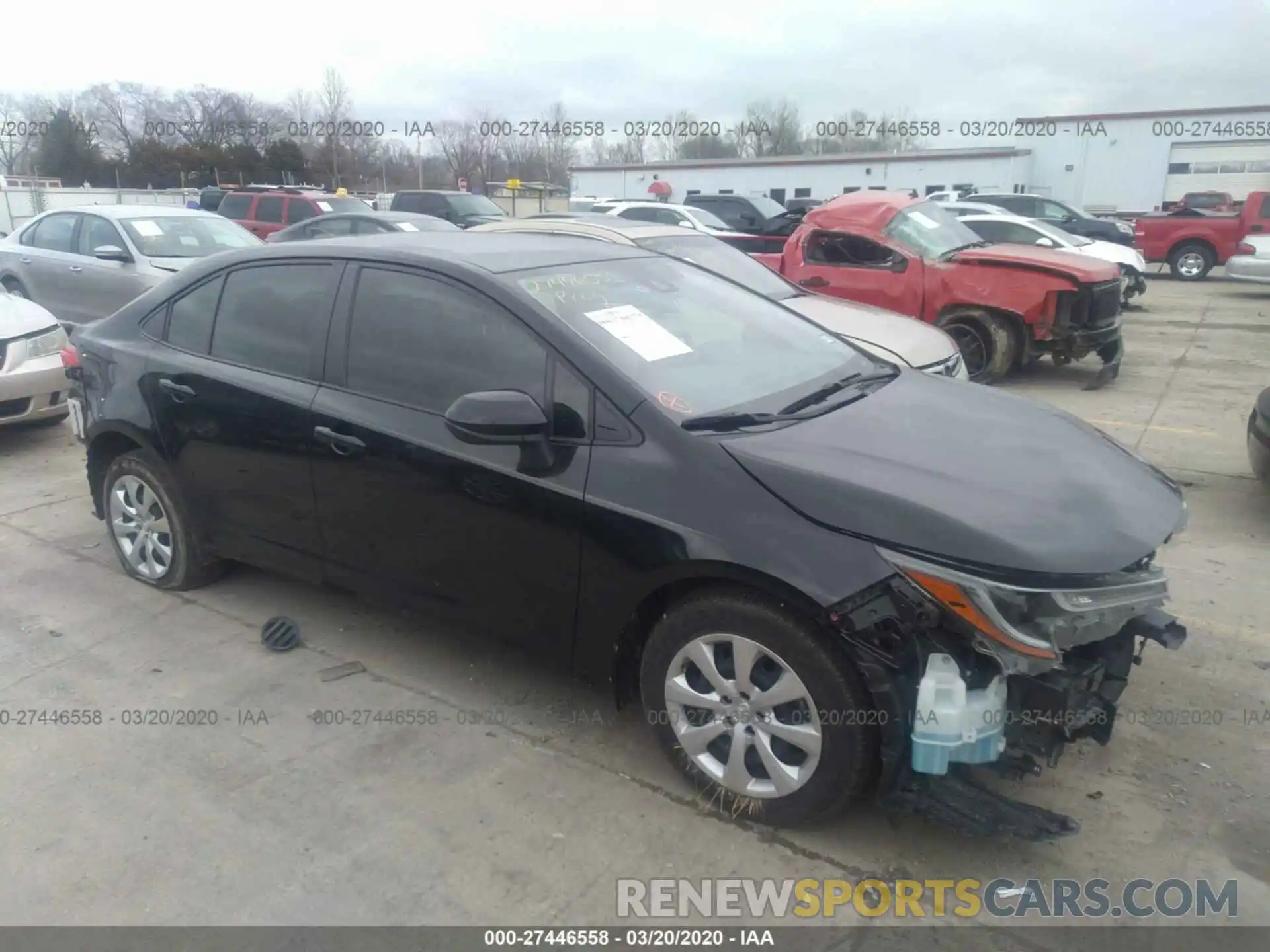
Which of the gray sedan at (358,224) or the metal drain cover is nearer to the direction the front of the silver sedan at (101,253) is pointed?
the metal drain cover

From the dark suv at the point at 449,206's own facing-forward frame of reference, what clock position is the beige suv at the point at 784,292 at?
The beige suv is roughly at 1 o'clock from the dark suv.

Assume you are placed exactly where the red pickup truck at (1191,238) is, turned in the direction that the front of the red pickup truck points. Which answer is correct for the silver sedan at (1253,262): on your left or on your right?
on your right

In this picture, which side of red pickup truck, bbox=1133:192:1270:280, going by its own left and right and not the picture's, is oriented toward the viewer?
right

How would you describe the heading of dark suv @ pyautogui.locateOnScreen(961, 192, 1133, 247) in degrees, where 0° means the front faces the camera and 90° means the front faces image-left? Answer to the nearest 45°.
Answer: approximately 315°

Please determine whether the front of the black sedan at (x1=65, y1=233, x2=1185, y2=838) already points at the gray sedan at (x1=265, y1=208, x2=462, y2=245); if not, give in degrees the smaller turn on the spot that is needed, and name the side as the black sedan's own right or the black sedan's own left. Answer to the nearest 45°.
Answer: approximately 135° to the black sedan's own left

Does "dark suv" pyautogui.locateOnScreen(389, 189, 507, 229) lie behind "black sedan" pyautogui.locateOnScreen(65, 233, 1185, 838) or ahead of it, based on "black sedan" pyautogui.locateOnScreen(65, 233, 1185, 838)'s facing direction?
behind

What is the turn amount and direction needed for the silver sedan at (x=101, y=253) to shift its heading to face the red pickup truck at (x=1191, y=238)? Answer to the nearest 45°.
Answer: approximately 45° to its left

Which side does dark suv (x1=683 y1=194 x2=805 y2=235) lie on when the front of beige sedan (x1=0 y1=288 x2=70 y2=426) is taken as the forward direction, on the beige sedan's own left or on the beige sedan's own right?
on the beige sedan's own left
